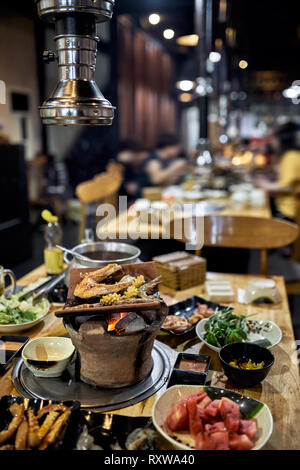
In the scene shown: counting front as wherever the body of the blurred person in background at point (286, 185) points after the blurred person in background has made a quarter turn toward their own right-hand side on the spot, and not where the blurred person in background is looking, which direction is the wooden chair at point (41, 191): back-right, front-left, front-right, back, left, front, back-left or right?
left

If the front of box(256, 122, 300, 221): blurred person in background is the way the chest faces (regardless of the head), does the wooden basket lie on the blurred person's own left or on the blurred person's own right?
on the blurred person's own left

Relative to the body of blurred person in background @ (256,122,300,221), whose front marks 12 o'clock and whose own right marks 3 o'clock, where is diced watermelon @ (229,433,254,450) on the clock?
The diced watermelon is roughly at 9 o'clock from the blurred person in background.

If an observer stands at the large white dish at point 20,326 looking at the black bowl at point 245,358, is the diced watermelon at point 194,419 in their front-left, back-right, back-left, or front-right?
front-right

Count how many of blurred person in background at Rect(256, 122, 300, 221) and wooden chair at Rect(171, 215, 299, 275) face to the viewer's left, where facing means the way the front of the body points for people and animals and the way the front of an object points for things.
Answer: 1

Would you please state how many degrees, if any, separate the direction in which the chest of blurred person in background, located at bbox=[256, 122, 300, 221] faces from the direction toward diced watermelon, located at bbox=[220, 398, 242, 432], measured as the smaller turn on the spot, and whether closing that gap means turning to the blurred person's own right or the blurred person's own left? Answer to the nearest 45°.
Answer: approximately 90° to the blurred person's own left

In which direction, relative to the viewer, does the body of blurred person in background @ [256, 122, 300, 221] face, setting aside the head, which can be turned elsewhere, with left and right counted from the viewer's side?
facing to the left of the viewer

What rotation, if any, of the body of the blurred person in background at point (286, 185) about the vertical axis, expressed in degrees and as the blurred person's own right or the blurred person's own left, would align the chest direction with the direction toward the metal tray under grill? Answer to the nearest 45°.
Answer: approximately 90° to the blurred person's own left

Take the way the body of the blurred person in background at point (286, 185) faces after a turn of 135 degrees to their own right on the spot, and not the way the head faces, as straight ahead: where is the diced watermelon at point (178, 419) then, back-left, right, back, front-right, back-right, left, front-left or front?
back-right
